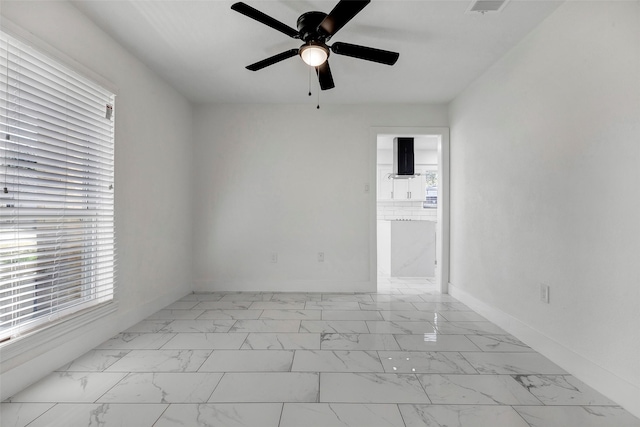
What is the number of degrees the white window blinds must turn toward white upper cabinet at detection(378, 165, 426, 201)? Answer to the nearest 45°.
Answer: approximately 45° to its left

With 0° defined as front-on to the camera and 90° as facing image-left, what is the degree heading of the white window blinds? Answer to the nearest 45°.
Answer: approximately 315°

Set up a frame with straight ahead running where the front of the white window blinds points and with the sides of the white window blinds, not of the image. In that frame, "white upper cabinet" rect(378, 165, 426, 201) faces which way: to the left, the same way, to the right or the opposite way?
to the right

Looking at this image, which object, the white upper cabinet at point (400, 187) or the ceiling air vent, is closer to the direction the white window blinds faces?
the ceiling air vent

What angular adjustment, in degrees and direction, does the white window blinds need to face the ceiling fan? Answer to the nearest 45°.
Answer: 0° — it already faces it

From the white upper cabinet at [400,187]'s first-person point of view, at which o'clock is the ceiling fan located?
The ceiling fan is roughly at 12 o'clock from the white upper cabinet.

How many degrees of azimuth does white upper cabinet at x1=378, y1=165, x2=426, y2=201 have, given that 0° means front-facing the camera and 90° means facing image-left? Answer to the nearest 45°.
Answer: approximately 0°

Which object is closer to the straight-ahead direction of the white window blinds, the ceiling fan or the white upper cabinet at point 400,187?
the ceiling fan

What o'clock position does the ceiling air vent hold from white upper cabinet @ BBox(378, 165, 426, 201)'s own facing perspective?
The ceiling air vent is roughly at 12 o'clock from the white upper cabinet.
